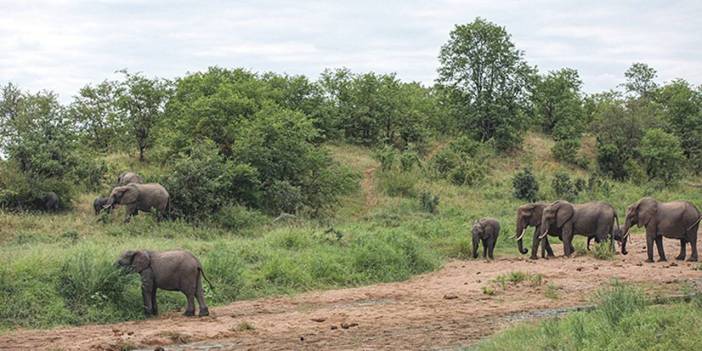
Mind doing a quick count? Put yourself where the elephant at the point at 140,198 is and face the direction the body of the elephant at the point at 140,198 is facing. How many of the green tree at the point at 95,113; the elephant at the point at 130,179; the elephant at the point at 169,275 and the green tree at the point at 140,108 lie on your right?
3

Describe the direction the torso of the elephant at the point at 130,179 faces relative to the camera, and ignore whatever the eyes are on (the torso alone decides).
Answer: to the viewer's left

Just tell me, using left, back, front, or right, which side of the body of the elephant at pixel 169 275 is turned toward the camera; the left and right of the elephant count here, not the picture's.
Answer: left

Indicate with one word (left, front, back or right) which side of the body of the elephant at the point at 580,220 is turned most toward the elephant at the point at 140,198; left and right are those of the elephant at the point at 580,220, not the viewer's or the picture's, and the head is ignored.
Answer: front

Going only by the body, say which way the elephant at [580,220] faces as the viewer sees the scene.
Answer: to the viewer's left

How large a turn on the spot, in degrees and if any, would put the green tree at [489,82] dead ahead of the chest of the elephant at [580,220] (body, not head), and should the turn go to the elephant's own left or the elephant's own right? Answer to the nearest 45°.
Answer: approximately 90° to the elephant's own right

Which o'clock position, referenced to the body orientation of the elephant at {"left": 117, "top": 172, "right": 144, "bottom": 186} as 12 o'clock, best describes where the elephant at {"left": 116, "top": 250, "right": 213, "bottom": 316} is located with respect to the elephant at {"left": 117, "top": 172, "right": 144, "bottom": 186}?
the elephant at {"left": 116, "top": 250, "right": 213, "bottom": 316} is roughly at 9 o'clock from the elephant at {"left": 117, "top": 172, "right": 144, "bottom": 186}.

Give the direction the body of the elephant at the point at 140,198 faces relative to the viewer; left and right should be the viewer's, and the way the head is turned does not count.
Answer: facing to the left of the viewer

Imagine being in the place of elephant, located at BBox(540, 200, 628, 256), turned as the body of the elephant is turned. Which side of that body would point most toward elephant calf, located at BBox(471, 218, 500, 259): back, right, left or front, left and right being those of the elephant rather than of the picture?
front

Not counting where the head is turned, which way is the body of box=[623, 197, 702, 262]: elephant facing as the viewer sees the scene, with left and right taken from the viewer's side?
facing to the left of the viewer

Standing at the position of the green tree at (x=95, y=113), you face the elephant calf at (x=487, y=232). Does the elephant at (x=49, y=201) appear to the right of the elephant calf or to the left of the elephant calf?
right

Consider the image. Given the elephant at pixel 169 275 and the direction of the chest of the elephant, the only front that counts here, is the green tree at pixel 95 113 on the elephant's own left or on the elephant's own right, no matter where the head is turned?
on the elephant's own right

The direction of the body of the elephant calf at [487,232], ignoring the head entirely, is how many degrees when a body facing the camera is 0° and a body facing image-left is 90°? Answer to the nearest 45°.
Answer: approximately 45°

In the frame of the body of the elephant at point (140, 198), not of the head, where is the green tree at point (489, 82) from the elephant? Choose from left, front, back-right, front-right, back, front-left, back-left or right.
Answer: back-right

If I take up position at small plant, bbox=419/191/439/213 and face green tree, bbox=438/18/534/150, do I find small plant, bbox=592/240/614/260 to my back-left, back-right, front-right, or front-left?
back-right
